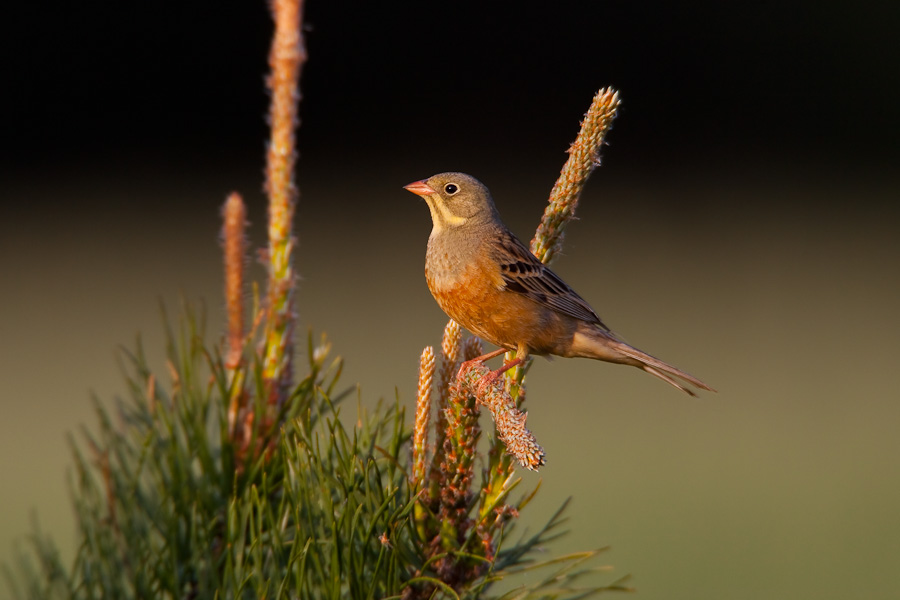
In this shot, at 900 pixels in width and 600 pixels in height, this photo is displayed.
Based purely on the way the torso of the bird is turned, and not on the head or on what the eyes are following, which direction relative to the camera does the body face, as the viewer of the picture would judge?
to the viewer's left
